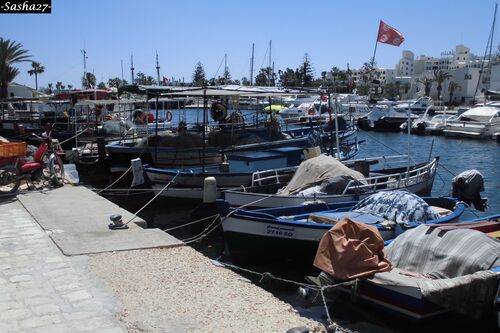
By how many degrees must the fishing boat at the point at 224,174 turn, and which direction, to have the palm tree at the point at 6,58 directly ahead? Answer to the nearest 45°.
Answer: approximately 90° to its right

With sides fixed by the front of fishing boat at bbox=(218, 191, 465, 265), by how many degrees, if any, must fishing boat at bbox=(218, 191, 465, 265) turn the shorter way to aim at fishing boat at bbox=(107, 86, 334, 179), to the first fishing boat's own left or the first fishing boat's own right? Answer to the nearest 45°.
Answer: approximately 90° to the first fishing boat's own right

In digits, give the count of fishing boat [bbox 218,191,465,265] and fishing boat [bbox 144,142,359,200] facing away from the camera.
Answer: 0

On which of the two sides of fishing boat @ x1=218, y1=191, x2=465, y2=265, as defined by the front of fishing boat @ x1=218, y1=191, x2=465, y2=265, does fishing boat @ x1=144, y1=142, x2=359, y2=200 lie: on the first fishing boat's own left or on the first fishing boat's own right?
on the first fishing boat's own right

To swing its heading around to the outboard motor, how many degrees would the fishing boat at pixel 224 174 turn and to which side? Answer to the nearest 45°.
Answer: approximately 135° to its left

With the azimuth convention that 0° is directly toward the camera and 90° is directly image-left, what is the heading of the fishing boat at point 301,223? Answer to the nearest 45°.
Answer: approximately 45°

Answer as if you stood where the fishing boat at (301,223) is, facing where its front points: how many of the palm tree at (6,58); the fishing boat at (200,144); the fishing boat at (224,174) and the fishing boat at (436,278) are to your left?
1

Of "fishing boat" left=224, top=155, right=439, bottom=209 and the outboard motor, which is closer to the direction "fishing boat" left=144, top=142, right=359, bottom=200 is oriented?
the fishing boat

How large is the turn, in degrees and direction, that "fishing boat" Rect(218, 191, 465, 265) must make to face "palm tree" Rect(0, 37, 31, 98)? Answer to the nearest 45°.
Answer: approximately 90° to its right

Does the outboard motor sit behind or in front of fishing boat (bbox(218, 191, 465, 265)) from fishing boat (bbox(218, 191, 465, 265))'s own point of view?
behind

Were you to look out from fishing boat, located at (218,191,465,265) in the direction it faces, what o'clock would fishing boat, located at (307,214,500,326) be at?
fishing boat, located at (307,214,500,326) is roughly at 9 o'clock from fishing boat, located at (218,191,465,265).

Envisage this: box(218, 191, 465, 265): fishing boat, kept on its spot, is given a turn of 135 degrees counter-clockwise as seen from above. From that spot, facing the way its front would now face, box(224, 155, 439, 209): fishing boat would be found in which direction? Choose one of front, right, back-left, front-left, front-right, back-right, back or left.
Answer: left
